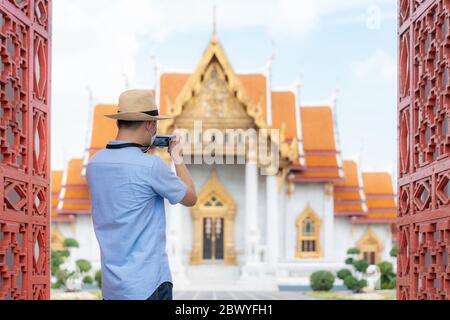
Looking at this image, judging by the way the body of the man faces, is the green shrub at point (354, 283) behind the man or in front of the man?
in front

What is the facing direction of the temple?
toward the camera

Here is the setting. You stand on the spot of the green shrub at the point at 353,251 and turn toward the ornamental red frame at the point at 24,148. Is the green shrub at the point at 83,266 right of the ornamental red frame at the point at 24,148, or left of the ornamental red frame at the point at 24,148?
right

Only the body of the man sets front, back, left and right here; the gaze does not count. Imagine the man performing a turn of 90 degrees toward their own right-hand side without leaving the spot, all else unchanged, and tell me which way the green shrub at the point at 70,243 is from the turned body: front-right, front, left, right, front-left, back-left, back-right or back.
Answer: back-left

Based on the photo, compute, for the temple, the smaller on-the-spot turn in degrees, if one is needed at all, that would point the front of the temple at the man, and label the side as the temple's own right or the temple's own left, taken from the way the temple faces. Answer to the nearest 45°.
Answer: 0° — it already faces them

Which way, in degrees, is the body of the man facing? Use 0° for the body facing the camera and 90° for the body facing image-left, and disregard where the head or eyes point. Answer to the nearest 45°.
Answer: approximately 225°

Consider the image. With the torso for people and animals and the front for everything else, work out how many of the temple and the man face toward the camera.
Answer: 1

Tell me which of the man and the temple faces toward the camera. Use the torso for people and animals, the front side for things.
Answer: the temple

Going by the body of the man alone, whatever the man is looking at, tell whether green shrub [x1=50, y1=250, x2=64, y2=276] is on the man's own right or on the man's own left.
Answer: on the man's own left

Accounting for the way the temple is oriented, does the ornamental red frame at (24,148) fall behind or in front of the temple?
in front

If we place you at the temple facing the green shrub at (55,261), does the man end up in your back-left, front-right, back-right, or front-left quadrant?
front-left

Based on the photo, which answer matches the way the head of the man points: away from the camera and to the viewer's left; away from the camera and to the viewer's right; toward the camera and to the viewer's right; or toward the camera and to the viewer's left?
away from the camera and to the viewer's right

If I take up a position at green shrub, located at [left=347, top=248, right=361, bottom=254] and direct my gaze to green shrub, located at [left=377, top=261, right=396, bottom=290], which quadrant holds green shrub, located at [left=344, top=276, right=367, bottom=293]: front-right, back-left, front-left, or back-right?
front-right
